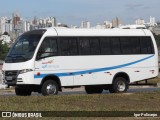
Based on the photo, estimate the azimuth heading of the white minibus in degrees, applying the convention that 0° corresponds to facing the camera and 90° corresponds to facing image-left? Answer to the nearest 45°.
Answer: approximately 45°
